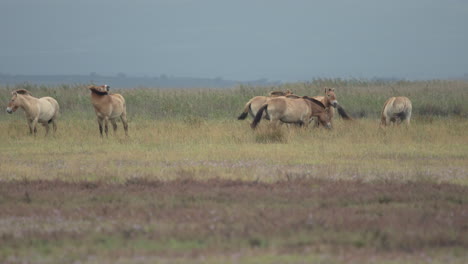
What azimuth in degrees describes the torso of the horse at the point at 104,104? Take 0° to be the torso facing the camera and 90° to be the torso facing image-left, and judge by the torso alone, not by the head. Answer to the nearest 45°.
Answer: approximately 45°

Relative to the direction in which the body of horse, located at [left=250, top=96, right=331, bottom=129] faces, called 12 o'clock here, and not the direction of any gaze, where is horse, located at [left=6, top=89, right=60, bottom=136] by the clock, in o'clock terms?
horse, located at [left=6, top=89, right=60, bottom=136] is roughly at 6 o'clock from horse, located at [left=250, top=96, right=331, bottom=129].

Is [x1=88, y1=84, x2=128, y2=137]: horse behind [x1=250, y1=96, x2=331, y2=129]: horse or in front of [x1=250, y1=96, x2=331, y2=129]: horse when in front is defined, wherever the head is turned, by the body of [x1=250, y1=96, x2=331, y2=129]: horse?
behind

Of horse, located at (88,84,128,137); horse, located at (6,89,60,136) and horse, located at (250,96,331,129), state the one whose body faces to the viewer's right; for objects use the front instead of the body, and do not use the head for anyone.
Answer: horse, located at (250,96,331,129)

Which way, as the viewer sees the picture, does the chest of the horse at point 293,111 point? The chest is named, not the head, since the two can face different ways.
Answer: to the viewer's right
